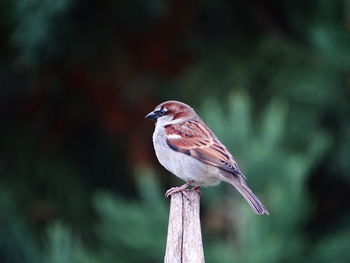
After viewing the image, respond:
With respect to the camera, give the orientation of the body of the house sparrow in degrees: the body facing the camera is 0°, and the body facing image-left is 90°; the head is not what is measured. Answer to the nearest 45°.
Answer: approximately 90°
